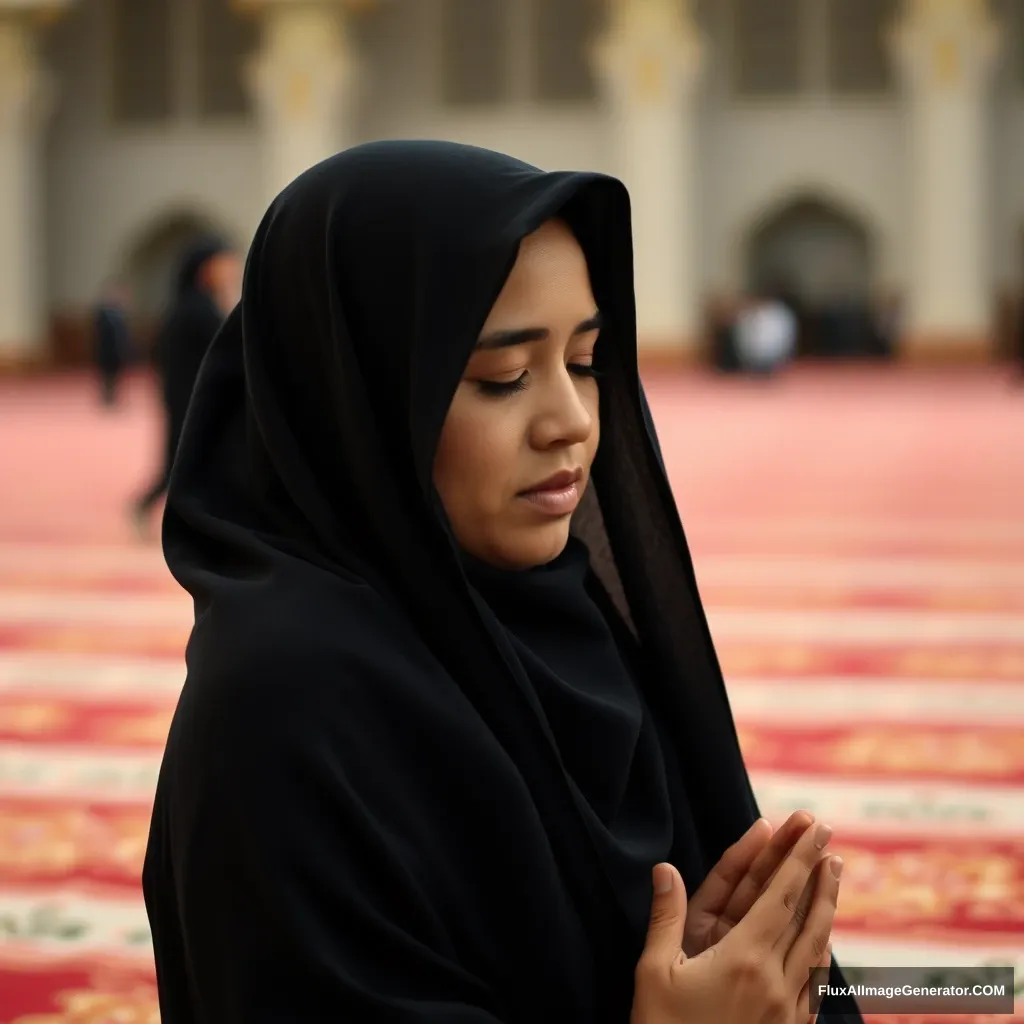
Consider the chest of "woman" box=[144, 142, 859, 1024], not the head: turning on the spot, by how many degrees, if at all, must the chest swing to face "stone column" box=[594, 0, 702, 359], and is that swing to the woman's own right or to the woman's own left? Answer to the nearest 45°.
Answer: approximately 135° to the woman's own left

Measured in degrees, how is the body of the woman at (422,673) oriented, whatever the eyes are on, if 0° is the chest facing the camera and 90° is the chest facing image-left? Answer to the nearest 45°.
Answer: approximately 315°

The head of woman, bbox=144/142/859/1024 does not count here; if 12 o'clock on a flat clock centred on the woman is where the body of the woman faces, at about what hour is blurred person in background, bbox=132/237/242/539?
The blurred person in background is roughly at 7 o'clock from the woman.

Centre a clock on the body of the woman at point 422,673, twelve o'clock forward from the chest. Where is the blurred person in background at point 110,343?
The blurred person in background is roughly at 7 o'clock from the woman.

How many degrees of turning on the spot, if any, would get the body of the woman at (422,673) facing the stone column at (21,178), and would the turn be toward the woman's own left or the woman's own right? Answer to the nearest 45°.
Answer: approximately 135° to the woman's own left

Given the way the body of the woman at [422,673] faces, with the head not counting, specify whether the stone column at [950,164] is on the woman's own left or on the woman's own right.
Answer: on the woman's own left
